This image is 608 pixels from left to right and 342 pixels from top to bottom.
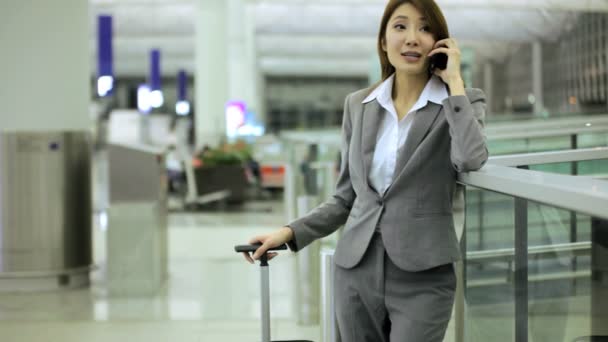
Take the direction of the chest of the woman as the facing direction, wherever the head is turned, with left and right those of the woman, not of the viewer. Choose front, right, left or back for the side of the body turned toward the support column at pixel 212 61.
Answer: back

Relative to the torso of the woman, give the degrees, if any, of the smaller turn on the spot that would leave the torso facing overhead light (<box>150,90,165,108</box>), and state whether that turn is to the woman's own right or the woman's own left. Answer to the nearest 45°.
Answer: approximately 180°

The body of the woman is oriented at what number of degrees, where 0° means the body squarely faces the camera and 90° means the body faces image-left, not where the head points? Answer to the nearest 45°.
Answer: approximately 0°

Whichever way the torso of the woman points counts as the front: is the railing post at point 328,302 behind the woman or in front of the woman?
behind

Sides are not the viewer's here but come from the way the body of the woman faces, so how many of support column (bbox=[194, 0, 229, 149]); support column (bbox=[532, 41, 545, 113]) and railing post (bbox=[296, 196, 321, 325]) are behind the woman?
3

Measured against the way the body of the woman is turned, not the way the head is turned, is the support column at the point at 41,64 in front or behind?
behind
